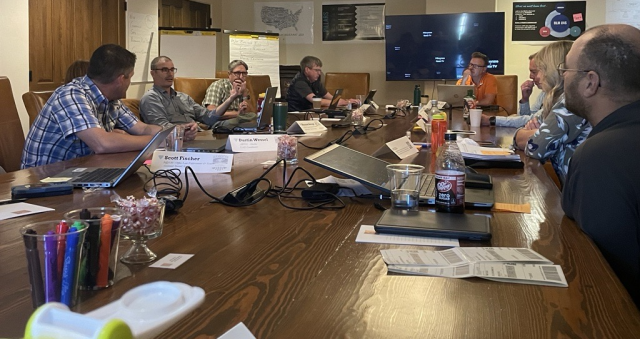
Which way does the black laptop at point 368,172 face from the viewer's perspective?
to the viewer's right

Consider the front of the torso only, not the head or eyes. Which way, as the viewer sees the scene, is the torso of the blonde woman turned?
to the viewer's left

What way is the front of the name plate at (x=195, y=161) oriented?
toward the camera

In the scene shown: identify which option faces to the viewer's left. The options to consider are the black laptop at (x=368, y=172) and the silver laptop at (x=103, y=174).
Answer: the silver laptop

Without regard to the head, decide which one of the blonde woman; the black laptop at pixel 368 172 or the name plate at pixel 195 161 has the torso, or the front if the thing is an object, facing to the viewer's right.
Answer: the black laptop

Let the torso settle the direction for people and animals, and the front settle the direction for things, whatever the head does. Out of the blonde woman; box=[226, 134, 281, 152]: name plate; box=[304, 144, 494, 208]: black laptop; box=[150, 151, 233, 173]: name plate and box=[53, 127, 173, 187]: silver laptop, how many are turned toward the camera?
2

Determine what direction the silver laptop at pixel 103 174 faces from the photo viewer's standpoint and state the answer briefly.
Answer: facing to the left of the viewer

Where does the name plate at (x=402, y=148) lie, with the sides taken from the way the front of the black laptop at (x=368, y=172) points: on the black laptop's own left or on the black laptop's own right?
on the black laptop's own left

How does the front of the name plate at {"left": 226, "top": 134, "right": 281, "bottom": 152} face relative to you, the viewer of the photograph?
facing the viewer

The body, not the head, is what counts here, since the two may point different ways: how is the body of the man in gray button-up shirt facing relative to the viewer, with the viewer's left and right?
facing the viewer and to the right of the viewer

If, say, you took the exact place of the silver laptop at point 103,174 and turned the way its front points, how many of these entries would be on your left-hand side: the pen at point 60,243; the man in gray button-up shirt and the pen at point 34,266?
2

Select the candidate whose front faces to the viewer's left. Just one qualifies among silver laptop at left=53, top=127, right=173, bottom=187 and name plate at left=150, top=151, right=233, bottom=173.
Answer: the silver laptop

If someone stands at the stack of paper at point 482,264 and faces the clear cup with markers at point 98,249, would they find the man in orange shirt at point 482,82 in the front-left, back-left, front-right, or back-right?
back-right

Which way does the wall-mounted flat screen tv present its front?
toward the camera

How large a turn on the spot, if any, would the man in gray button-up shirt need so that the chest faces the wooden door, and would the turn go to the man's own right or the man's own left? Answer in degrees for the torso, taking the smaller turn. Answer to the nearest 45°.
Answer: approximately 180°

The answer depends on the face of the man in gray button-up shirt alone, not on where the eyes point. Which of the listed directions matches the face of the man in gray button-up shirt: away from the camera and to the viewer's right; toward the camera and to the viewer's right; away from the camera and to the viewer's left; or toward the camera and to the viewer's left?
toward the camera and to the viewer's right

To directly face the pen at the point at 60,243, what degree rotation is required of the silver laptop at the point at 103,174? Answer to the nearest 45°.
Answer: approximately 90° to its left
